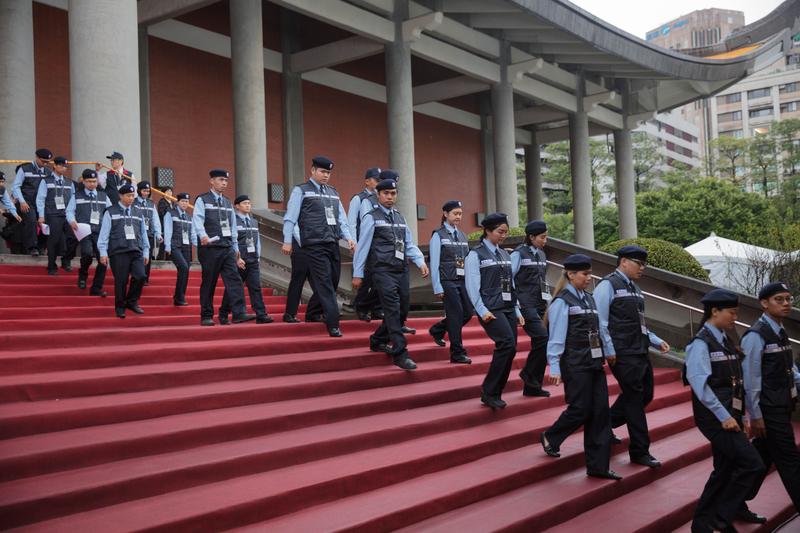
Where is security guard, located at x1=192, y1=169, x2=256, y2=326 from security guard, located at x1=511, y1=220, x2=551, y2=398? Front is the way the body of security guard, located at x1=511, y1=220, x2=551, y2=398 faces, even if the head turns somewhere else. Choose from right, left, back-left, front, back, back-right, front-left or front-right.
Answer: back-right

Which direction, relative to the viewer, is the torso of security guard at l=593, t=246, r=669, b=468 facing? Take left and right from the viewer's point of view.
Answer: facing the viewer and to the right of the viewer

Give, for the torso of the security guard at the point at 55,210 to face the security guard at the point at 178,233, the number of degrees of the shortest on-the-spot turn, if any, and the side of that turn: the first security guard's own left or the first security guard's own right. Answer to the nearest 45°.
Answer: approximately 45° to the first security guard's own left

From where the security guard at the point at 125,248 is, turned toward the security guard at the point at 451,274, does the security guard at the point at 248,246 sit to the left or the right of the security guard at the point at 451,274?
left

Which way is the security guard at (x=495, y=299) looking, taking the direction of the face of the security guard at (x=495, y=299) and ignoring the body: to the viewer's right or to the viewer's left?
to the viewer's right

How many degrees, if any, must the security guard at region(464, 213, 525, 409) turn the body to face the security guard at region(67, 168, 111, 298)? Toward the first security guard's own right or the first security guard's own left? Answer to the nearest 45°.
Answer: approximately 180°

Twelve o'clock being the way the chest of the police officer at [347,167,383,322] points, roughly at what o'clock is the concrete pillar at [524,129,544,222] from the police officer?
The concrete pillar is roughly at 8 o'clock from the police officer.
